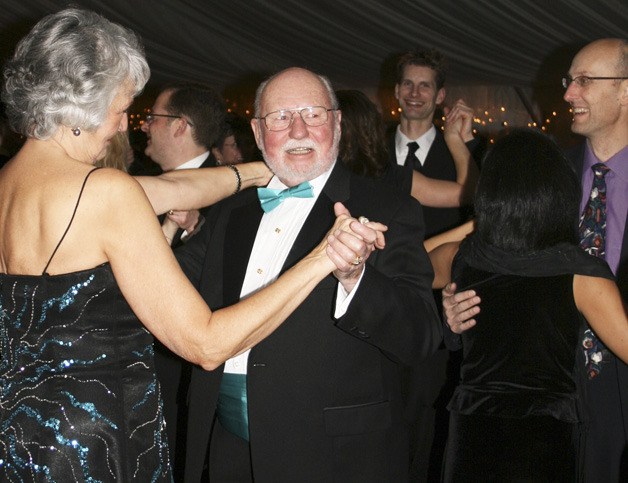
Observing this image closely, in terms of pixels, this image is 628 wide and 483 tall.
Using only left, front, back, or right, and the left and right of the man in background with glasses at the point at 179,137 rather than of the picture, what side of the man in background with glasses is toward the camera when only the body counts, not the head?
left

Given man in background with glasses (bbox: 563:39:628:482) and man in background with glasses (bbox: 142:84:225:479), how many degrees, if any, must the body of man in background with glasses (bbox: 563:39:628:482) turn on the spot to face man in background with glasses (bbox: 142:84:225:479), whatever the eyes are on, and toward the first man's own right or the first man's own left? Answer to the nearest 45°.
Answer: approximately 45° to the first man's own right

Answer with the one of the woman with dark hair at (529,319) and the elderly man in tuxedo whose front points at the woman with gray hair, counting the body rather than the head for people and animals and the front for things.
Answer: the elderly man in tuxedo

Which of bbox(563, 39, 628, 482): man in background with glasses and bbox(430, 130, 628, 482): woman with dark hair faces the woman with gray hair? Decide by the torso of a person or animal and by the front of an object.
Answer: the man in background with glasses

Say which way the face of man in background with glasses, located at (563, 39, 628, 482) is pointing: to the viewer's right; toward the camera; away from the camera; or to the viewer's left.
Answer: to the viewer's left

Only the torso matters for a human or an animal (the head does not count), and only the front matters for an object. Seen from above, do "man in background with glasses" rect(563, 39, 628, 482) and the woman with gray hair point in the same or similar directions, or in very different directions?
very different directions

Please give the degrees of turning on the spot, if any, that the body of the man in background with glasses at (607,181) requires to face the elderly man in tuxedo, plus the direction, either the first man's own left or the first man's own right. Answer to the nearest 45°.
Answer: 0° — they already face them

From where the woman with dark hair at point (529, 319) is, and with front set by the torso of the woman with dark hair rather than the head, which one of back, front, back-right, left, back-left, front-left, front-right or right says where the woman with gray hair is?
back-left

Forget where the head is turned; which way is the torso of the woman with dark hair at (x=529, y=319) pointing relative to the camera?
away from the camera

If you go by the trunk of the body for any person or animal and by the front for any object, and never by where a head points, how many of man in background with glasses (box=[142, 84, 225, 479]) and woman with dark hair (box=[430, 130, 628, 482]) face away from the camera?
1

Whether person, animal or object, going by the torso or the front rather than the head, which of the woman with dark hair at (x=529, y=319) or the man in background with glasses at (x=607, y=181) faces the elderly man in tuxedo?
the man in background with glasses
